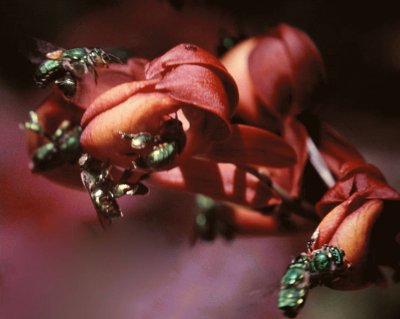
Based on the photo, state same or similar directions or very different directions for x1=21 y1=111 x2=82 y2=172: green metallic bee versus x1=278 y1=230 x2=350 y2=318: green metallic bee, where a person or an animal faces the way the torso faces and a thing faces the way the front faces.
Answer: same or similar directions

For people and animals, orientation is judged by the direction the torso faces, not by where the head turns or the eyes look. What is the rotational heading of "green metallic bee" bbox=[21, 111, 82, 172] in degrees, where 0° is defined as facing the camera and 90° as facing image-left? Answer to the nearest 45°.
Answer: approximately 270°

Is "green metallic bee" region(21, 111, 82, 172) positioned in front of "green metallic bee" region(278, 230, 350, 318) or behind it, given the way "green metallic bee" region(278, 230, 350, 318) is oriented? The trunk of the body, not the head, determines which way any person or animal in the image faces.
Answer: behind

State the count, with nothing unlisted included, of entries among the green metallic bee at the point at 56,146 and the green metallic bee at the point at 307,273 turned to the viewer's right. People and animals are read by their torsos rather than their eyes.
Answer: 2

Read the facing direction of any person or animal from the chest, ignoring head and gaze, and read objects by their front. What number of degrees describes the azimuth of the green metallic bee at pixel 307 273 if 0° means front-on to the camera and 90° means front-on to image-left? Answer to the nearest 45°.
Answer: approximately 270°
